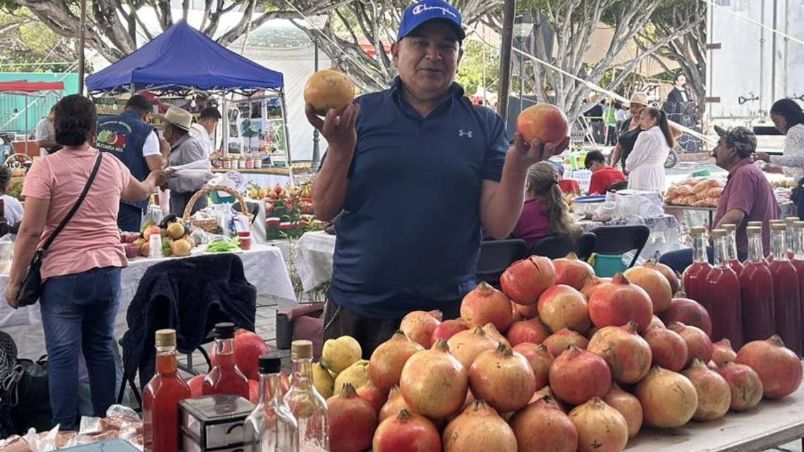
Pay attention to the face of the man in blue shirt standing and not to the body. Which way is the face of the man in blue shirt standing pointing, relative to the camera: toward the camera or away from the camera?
toward the camera

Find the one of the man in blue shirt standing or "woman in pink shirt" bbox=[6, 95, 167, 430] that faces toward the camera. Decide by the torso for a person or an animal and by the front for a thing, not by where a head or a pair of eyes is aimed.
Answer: the man in blue shirt standing

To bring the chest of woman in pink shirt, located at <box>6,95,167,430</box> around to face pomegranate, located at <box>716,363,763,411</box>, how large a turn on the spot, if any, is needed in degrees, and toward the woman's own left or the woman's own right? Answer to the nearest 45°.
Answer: approximately 135° to the woman's own right

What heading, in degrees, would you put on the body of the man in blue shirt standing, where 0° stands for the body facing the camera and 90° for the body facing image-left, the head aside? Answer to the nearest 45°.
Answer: approximately 0°

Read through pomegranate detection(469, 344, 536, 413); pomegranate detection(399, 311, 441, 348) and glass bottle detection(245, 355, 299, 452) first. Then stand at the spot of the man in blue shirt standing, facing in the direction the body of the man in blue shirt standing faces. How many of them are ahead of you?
3

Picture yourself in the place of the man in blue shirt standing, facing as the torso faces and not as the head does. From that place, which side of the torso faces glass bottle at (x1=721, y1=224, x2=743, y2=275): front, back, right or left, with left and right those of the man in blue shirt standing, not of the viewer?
left

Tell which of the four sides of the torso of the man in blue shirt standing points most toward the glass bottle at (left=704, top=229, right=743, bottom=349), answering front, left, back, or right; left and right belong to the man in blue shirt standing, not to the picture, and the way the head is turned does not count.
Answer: left

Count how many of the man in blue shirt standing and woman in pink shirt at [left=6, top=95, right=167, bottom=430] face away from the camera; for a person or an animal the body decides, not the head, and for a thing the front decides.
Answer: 1

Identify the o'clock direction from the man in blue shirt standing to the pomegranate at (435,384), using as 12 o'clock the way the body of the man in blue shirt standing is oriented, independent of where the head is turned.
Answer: The pomegranate is roughly at 12 o'clock from the man in blue shirt standing.

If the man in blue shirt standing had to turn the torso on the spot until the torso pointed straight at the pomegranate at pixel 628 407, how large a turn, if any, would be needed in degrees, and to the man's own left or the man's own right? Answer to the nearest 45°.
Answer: approximately 45° to the man's own left

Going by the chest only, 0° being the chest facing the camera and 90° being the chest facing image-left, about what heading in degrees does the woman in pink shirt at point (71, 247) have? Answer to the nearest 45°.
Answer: approximately 180°

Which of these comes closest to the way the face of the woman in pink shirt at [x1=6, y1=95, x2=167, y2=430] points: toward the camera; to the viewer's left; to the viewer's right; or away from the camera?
away from the camera
